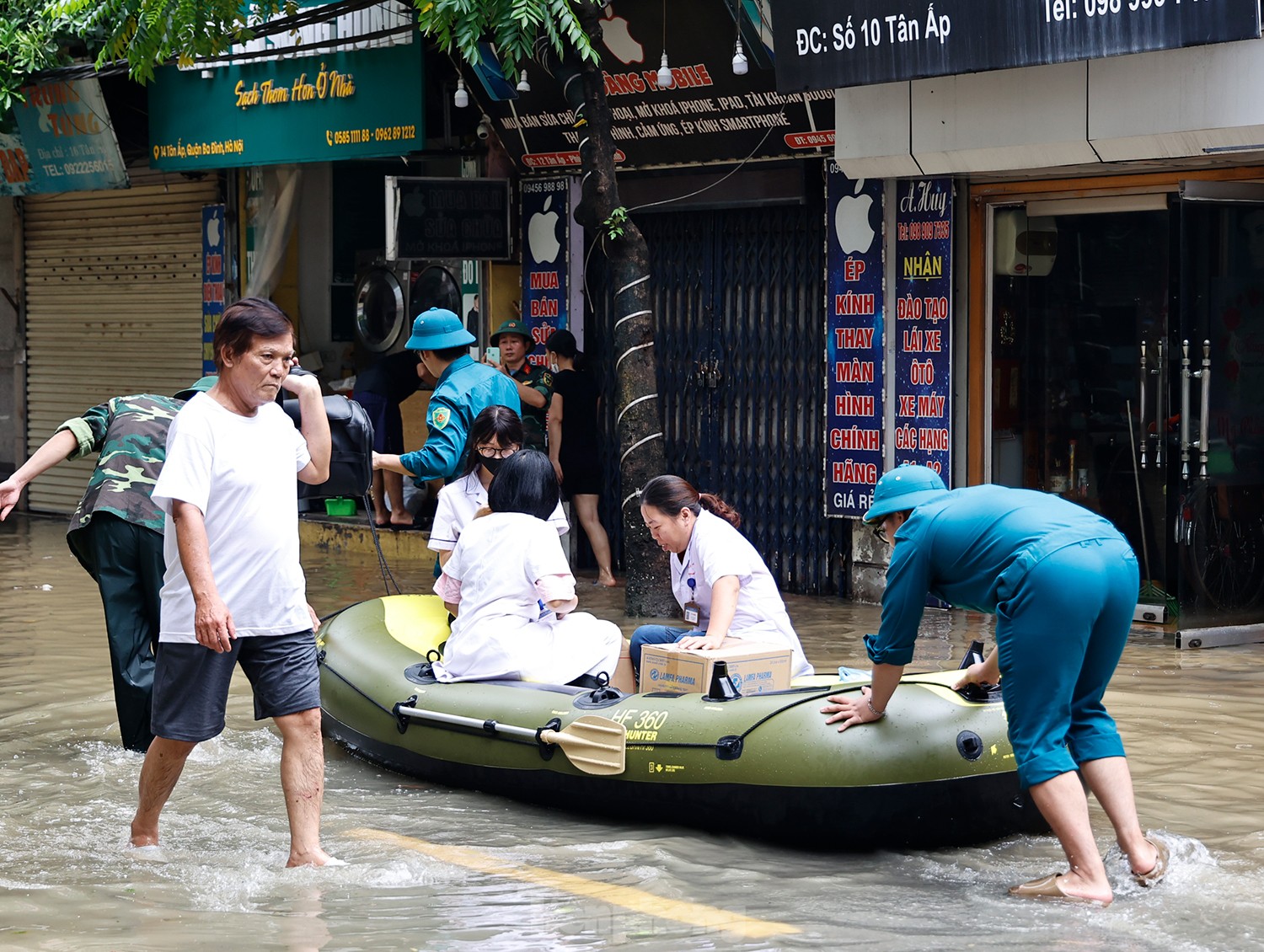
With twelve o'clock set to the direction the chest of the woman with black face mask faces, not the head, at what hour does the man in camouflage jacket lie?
The man in camouflage jacket is roughly at 2 o'clock from the woman with black face mask.

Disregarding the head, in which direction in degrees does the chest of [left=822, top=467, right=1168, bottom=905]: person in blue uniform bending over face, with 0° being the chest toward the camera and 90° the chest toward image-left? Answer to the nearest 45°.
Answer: approximately 135°

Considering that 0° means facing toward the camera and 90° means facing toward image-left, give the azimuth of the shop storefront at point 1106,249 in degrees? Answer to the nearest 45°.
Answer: approximately 0°

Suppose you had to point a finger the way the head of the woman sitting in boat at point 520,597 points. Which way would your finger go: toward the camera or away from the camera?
away from the camera

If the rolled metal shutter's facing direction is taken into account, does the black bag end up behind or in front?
in front

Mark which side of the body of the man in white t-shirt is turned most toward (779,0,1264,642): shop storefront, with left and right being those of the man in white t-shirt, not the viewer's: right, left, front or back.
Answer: left

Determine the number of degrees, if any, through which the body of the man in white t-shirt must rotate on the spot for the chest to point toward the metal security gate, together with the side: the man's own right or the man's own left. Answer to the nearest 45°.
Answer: approximately 90° to the man's own left

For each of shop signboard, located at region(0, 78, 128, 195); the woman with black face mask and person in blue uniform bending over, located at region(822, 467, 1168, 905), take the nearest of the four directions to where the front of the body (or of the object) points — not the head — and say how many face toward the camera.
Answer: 2

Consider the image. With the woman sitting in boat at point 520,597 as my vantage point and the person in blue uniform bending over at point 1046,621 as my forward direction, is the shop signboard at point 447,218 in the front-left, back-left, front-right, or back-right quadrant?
back-left

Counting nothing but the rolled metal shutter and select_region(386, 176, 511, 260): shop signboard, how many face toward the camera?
2

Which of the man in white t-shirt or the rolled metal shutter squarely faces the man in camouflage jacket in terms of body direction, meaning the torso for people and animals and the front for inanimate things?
the rolled metal shutter

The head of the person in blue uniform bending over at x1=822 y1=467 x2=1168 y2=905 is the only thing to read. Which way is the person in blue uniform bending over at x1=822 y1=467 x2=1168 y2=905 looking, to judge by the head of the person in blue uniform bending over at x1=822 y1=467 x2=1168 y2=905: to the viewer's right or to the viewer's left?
to the viewer's left

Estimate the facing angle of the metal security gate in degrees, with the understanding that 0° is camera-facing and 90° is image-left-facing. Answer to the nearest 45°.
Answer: approximately 0°
